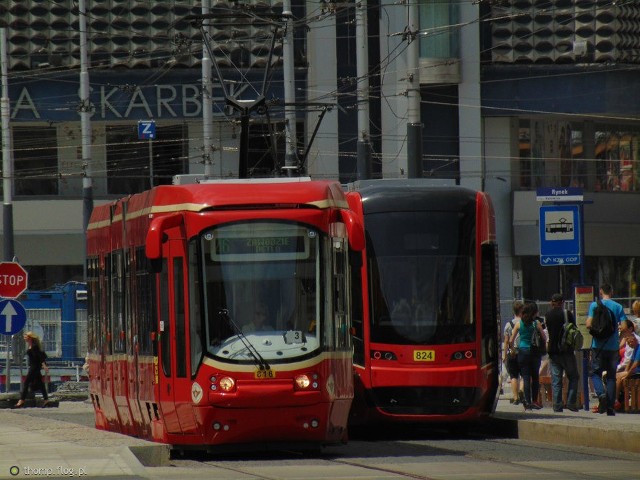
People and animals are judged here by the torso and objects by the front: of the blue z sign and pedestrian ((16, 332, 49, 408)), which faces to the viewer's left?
the pedestrian

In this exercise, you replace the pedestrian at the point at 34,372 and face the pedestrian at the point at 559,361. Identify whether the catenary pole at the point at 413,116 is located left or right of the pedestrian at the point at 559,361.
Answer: left

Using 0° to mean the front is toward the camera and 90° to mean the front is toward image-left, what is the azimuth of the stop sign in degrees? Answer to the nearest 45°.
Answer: approximately 0°

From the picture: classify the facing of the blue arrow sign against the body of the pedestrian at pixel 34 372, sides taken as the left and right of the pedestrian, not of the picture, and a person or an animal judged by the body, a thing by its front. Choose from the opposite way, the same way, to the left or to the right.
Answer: to the left

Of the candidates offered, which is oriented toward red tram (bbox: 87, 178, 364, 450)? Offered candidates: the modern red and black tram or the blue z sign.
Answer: the blue z sign

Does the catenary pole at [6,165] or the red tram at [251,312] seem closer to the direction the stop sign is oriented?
the red tram

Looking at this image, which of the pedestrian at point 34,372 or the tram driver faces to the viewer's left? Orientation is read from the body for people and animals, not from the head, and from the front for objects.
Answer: the pedestrian

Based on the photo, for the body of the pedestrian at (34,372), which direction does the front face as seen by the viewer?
to the viewer's left
